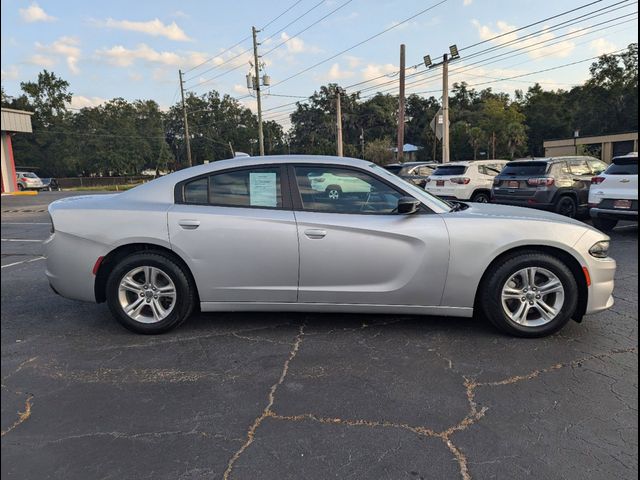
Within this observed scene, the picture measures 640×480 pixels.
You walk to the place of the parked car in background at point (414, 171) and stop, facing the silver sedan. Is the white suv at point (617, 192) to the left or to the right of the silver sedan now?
left

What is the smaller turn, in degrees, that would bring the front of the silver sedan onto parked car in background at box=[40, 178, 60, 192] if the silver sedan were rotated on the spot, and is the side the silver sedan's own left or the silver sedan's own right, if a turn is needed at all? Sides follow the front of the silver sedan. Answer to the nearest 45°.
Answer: approximately 135° to the silver sedan's own left

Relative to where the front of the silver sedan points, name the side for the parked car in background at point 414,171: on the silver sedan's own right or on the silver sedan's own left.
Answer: on the silver sedan's own left

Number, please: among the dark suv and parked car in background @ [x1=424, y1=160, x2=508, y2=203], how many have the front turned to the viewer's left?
0

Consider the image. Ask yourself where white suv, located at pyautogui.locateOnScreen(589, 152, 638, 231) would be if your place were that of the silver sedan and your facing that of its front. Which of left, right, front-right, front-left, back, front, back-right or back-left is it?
front-left

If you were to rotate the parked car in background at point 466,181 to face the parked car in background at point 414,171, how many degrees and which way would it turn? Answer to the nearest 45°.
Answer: approximately 90° to its left

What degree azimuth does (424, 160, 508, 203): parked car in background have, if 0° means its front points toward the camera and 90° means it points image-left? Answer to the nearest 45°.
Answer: approximately 225°

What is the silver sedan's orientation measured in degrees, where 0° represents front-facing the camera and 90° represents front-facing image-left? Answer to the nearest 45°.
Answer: approximately 270°

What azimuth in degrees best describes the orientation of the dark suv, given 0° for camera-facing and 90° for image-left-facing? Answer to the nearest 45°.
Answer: approximately 225°

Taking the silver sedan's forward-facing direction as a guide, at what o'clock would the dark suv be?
The dark suv is roughly at 10 o'clock from the silver sedan.

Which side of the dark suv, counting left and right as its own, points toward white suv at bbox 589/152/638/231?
right

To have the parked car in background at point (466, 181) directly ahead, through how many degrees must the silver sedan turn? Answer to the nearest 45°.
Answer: approximately 90° to its left

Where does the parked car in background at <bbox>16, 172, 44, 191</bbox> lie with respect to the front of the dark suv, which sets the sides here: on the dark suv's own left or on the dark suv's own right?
on the dark suv's own left

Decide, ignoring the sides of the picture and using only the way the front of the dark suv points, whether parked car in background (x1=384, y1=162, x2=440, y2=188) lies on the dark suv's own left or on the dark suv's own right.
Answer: on the dark suv's own left

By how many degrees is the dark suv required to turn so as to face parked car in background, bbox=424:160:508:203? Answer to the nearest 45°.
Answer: approximately 90° to its left

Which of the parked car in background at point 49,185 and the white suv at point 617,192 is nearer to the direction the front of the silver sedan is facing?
the white suv
